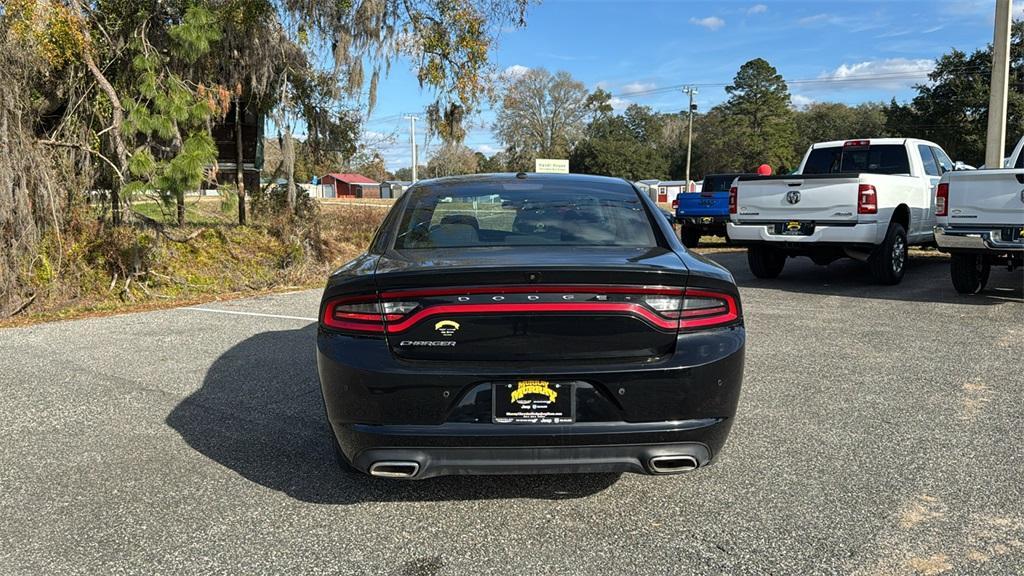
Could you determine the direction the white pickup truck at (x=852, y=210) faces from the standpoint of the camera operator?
facing away from the viewer and to the right of the viewer

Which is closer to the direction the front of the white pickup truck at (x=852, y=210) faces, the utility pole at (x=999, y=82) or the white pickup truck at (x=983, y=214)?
the utility pole

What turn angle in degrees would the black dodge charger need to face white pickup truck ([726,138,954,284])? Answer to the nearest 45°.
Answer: approximately 45° to its right

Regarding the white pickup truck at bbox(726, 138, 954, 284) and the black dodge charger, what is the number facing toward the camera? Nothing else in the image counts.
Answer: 0

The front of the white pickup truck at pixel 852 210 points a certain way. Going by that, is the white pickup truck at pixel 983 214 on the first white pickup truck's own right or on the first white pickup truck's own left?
on the first white pickup truck's own right

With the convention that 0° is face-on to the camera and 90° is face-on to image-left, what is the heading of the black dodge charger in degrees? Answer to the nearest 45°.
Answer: approximately 180°
